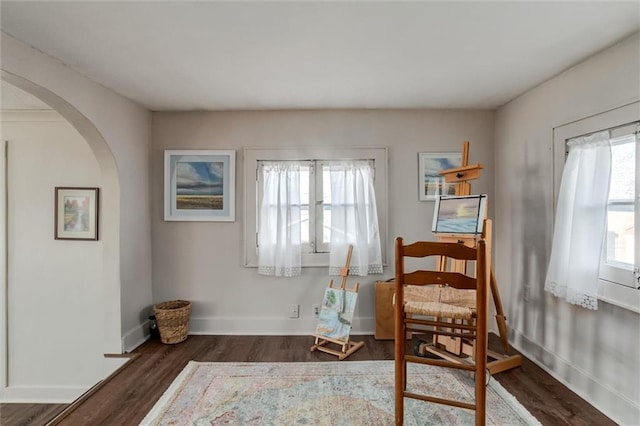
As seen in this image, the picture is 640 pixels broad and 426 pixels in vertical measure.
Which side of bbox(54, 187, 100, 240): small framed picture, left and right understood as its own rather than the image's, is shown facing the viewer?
front

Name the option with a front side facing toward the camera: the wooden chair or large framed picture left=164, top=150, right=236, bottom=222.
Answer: the large framed picture

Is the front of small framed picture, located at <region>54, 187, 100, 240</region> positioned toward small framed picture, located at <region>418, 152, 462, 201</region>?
no

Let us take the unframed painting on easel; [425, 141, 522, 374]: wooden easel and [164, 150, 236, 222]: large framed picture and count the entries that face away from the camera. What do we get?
0

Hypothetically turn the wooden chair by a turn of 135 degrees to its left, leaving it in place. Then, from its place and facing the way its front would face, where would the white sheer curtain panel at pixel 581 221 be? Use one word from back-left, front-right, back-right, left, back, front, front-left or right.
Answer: back

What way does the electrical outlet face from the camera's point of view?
toward the camera

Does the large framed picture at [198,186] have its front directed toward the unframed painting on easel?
no

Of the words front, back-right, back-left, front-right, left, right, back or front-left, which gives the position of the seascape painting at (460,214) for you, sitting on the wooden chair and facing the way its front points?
front

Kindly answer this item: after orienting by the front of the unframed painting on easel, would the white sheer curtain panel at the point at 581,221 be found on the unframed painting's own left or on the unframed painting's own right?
on the unframed painting's own left

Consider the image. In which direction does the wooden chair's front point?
away from the camera

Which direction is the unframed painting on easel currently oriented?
toward the camera

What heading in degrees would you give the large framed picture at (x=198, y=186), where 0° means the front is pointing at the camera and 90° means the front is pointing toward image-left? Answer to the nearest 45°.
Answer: approximately 0°

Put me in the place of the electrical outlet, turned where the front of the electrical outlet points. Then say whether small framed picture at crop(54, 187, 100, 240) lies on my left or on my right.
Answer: on my right

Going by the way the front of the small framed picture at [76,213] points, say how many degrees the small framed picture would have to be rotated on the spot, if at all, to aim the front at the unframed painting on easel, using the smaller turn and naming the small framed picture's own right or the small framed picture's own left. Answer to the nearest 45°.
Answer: approximately 45° to the small framed picture's own left

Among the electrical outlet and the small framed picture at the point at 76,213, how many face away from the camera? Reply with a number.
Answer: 0
